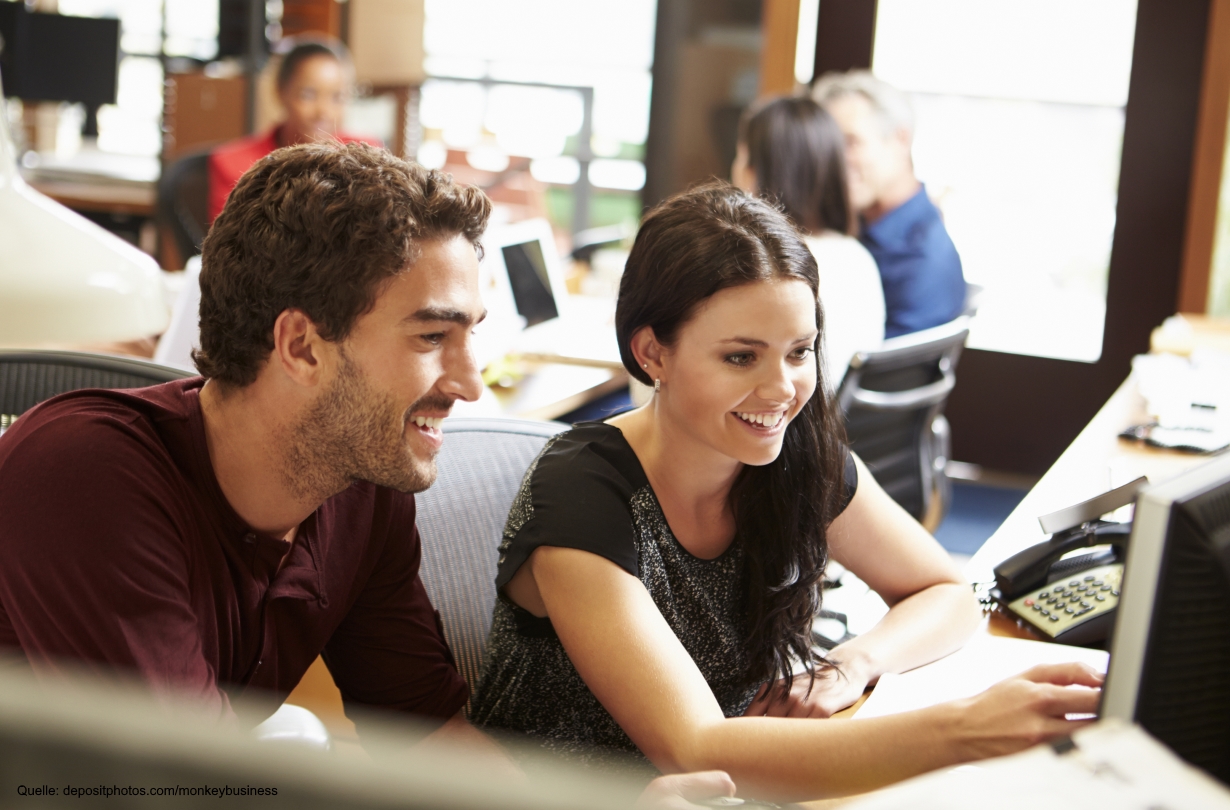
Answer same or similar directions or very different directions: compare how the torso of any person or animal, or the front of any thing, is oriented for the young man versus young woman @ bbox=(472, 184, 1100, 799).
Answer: same or similar directions

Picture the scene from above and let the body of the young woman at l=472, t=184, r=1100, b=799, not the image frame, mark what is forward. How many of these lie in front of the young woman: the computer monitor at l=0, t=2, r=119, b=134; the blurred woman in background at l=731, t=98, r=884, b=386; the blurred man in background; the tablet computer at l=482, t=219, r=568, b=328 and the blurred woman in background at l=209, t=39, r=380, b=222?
0

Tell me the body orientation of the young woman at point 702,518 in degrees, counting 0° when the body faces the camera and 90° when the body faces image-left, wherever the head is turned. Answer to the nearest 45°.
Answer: approximately 315°

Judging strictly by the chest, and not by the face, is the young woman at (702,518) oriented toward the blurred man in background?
no

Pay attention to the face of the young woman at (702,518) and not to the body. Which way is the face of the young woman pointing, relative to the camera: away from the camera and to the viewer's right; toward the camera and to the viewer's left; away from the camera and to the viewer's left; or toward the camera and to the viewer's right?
toward the camera and to the viewer's right

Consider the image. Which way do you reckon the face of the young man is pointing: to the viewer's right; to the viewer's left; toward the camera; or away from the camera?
to the viewer's right

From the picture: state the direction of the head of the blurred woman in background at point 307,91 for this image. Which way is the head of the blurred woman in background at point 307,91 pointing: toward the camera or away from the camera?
toward the camera

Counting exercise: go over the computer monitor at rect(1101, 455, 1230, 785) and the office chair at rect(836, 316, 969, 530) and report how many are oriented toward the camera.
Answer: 0

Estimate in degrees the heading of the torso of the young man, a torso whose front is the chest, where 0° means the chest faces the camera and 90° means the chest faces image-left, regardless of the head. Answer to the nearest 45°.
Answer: approximately 315°

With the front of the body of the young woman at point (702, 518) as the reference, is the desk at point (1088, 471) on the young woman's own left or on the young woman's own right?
on the young woman's own left

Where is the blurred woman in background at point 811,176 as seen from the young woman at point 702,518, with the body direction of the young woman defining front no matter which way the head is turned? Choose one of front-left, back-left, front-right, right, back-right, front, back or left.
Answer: back-left

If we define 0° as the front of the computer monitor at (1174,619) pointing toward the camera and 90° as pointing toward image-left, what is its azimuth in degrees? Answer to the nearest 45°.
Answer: approximately 135°
